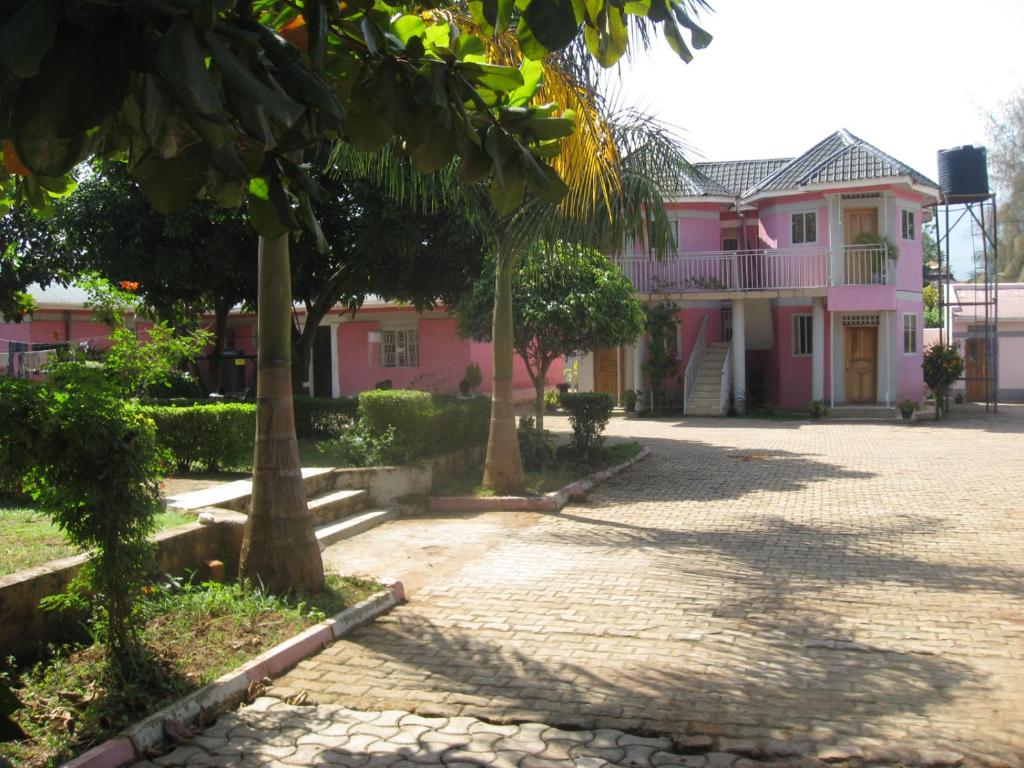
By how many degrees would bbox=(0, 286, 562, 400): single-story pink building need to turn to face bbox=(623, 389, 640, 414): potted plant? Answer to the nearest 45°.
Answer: approximately 45° to its left

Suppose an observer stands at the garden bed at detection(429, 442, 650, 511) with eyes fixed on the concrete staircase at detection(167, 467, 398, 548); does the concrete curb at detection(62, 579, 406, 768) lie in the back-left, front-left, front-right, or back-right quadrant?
front-left

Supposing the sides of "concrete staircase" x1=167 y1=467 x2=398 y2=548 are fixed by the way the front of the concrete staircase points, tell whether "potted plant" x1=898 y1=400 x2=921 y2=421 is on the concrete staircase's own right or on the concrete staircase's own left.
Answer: on the concrete staircase's own left

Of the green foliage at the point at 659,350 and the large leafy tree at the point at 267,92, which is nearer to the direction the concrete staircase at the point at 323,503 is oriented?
the large leafy tree

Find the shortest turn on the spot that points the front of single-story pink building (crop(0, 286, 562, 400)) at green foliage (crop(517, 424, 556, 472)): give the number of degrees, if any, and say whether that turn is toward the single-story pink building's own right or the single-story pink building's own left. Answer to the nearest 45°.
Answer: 0° — it already faces it

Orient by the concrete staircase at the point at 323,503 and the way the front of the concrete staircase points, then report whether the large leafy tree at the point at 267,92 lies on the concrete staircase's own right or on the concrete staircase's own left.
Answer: on the concrete staircase's own right

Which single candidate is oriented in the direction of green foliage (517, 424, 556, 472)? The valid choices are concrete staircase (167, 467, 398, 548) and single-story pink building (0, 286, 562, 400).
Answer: the single-story pink building

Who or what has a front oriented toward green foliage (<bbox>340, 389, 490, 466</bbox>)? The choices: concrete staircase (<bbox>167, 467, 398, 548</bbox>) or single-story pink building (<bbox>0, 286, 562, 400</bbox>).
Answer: the single-story pink building

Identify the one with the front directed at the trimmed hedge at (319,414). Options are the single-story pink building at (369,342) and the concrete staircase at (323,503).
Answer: the single-story pink building

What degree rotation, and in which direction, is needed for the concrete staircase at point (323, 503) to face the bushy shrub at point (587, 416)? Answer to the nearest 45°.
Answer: approximately 90° to its left

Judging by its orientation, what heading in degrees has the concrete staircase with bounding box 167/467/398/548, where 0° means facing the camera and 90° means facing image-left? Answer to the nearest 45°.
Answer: approximately 315°

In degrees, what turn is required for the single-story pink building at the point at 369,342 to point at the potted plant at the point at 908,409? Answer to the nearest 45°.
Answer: approximately 45° to its left

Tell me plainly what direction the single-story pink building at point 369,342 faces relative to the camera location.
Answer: facing the viewer

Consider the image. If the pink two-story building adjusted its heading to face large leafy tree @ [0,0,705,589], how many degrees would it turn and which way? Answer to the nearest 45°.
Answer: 0° — it already faces it

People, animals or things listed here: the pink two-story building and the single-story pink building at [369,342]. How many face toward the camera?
2
